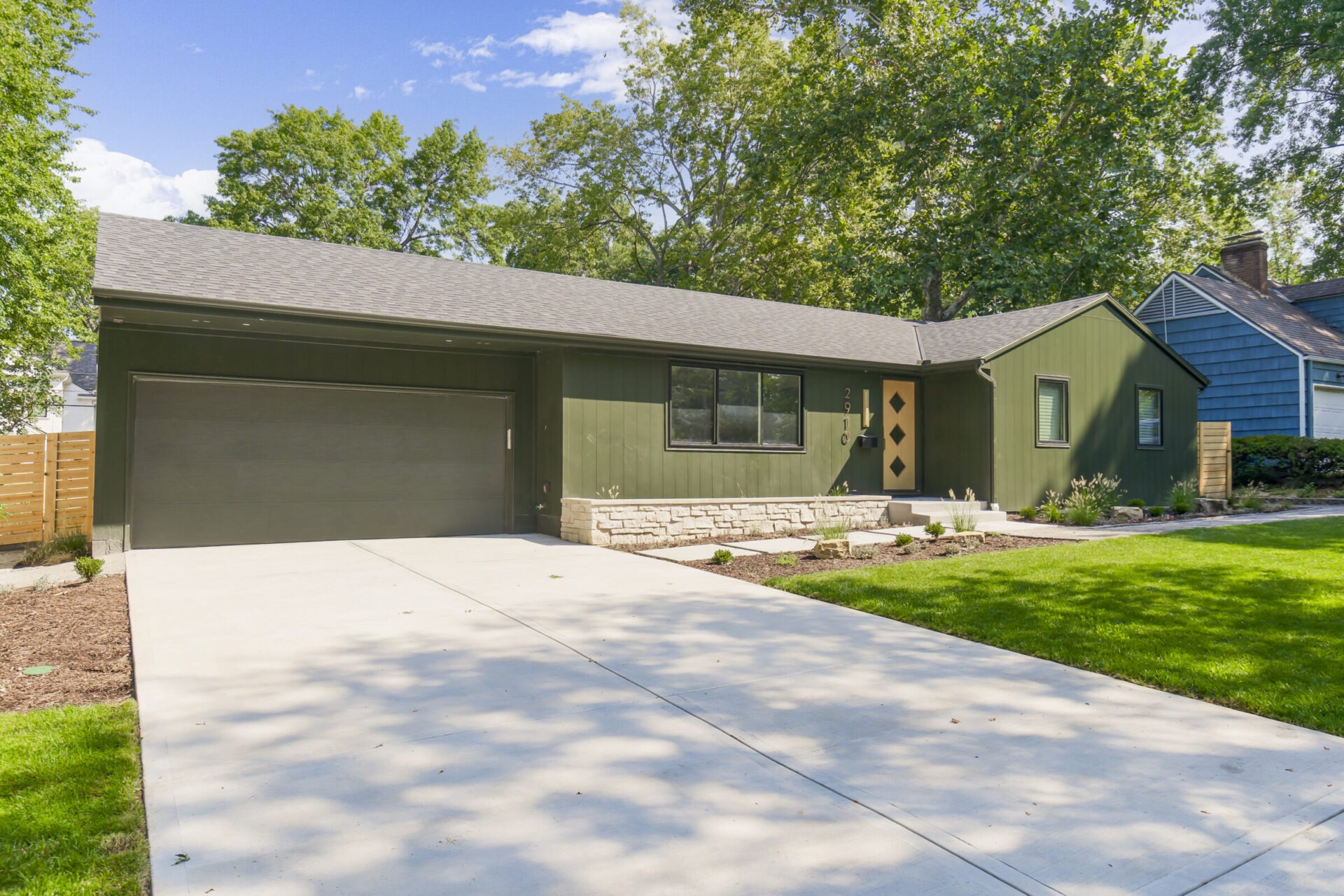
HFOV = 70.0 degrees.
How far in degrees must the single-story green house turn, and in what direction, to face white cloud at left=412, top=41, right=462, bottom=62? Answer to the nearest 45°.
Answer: approximately 135° to its left

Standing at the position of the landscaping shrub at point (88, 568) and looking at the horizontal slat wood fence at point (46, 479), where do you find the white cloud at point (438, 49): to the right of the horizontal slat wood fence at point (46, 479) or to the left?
right

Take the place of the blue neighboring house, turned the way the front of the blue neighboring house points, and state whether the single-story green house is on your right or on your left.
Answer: on your right

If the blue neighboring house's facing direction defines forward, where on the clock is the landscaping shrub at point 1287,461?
The landscaping shrub is roughly at 1 o'clock from the blue neighboring house.

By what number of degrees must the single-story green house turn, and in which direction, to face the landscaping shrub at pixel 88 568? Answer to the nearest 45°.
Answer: approximately 90° to its right

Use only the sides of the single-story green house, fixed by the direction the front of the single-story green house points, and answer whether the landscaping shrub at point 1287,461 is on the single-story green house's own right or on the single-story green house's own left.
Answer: on the single-story green house's own left

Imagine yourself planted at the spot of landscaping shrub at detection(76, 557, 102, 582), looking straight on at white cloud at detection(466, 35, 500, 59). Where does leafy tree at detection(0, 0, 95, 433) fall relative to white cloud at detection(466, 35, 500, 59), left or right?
left

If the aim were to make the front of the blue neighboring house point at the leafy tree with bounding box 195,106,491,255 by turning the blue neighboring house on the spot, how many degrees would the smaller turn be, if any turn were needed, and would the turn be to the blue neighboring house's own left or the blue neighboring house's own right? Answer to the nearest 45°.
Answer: approximately 135° to the blue neighboring house's own right

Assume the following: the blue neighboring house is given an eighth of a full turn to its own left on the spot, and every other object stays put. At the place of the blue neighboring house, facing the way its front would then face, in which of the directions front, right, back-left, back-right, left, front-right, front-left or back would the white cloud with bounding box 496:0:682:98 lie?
back

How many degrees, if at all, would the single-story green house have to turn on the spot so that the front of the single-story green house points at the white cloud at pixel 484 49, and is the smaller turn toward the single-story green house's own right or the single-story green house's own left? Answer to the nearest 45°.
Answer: approximately 135° to the single-story green house's own left

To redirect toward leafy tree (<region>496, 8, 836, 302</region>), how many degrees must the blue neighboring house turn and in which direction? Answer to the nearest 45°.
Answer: approximately 135° to its right

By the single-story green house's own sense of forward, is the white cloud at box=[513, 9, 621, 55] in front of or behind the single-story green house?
behind

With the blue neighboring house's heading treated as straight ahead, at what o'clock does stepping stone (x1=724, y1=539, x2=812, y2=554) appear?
The stepping stone is roughly at 2 o'clock from the blue neighboring house.

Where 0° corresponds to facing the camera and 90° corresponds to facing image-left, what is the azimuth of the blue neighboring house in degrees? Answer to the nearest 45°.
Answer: approximately 315°
